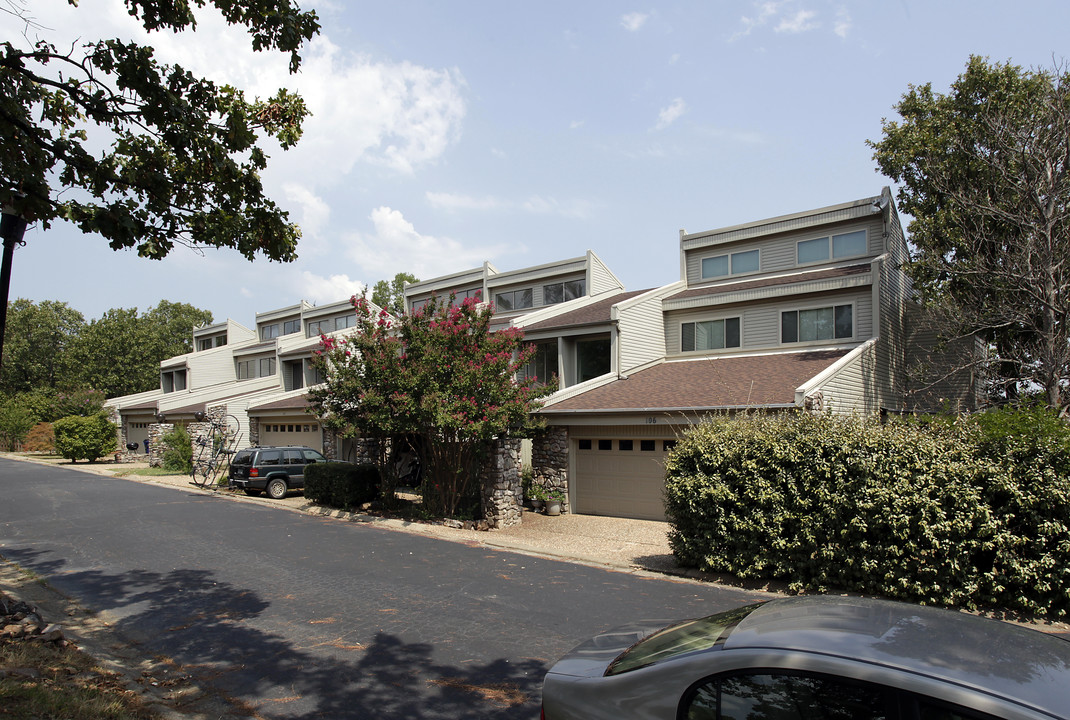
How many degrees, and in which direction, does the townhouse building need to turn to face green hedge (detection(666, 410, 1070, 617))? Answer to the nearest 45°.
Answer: approximately 45° to its left

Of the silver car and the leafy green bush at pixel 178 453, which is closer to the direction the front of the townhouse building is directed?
the silver car

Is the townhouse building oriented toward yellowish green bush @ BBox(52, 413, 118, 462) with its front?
no

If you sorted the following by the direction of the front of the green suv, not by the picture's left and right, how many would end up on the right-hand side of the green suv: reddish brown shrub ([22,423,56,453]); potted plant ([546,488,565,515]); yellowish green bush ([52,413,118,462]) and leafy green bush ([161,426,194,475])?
1

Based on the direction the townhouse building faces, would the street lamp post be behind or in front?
in front

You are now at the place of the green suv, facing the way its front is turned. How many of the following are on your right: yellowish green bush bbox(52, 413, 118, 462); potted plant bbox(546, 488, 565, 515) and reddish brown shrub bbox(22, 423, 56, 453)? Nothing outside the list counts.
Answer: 1

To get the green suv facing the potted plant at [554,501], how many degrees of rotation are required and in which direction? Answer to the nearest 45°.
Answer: approximately 90° to its right

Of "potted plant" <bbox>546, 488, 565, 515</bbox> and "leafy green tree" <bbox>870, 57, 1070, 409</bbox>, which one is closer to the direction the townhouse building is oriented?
the potted plant

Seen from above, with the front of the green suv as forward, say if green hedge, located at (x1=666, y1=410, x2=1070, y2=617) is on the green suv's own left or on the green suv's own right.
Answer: on the green suv's own right

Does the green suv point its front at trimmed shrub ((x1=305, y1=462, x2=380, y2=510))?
no

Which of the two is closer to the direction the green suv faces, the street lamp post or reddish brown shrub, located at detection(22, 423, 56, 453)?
the reddish brown shrub

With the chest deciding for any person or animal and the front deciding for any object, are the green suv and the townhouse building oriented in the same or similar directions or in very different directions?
very different directions

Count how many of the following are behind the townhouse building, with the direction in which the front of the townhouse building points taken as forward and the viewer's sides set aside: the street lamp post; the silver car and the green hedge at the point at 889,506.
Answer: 0
